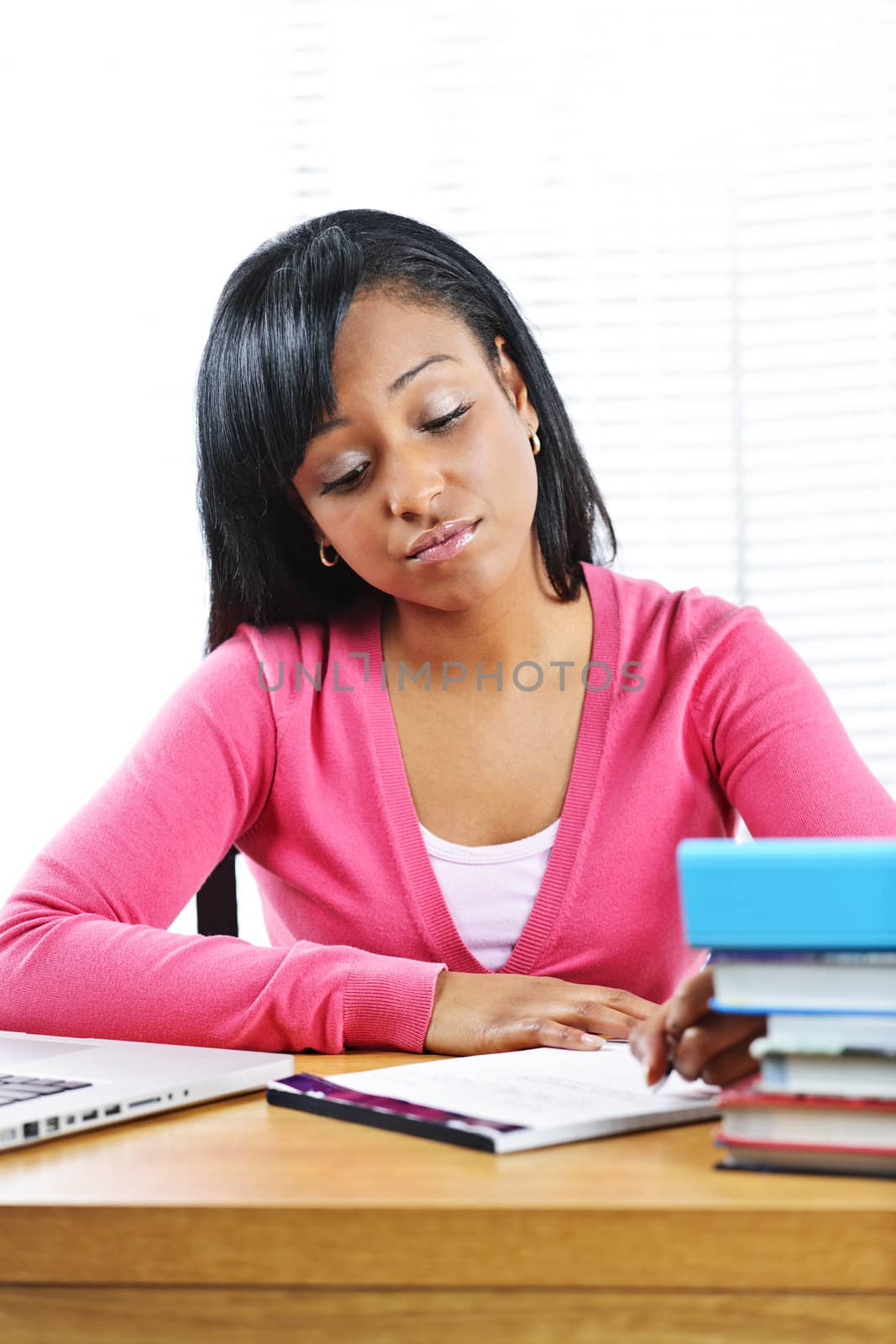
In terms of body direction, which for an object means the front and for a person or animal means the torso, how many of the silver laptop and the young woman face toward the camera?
1

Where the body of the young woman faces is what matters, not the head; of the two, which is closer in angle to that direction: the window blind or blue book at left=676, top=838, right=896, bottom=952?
the blue book

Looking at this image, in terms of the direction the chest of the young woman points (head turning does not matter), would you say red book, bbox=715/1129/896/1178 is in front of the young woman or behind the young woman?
in front

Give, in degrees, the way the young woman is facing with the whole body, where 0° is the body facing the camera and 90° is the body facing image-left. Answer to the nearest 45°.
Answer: approximately 0°

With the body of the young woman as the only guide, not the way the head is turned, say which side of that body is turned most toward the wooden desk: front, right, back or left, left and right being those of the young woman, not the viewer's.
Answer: front

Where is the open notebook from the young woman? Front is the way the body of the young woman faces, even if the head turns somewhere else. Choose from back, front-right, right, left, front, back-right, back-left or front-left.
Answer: front

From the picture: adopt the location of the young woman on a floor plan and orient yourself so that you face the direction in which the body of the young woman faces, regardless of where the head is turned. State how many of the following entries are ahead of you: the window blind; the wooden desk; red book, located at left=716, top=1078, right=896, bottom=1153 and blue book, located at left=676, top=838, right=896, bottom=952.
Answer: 3

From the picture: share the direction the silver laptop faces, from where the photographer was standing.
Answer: facing away from the viewer and to the right of the viewer

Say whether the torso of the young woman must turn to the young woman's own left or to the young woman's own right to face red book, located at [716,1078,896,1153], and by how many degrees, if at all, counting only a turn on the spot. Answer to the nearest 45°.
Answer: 0° — they already face it
